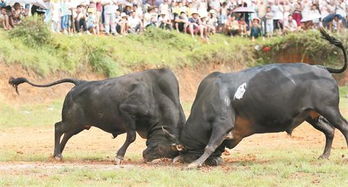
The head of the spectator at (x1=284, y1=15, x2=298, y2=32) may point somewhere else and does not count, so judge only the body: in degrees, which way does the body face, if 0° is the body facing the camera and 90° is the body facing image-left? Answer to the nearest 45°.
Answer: approximately 0°

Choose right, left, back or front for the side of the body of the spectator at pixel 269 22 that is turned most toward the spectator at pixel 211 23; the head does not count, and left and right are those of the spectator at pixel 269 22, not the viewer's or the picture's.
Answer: right

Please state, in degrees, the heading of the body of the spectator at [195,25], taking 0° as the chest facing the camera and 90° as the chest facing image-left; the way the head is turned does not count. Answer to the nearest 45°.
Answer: approximately 0°

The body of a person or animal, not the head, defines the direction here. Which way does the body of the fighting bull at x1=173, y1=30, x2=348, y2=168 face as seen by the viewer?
to the viewer's left

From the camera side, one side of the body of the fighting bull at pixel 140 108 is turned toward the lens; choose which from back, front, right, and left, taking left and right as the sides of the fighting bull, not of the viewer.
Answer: right

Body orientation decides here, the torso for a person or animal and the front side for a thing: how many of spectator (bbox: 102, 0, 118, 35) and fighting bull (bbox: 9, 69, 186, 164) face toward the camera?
1

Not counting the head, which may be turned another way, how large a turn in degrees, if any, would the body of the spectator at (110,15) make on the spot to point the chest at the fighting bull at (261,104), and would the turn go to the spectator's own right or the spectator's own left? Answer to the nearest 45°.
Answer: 0° — they already face it

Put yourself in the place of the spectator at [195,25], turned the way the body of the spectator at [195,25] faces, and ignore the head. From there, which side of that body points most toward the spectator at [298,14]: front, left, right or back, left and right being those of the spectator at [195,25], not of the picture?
left

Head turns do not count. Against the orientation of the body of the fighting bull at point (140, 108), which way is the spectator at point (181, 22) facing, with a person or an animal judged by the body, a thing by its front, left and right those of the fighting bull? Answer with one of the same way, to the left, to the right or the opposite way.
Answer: to the right
